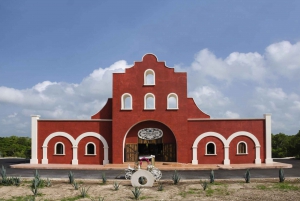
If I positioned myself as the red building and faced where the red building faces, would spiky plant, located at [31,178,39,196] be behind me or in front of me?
in front

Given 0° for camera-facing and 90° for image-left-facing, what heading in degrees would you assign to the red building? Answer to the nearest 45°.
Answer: approximately 0°
